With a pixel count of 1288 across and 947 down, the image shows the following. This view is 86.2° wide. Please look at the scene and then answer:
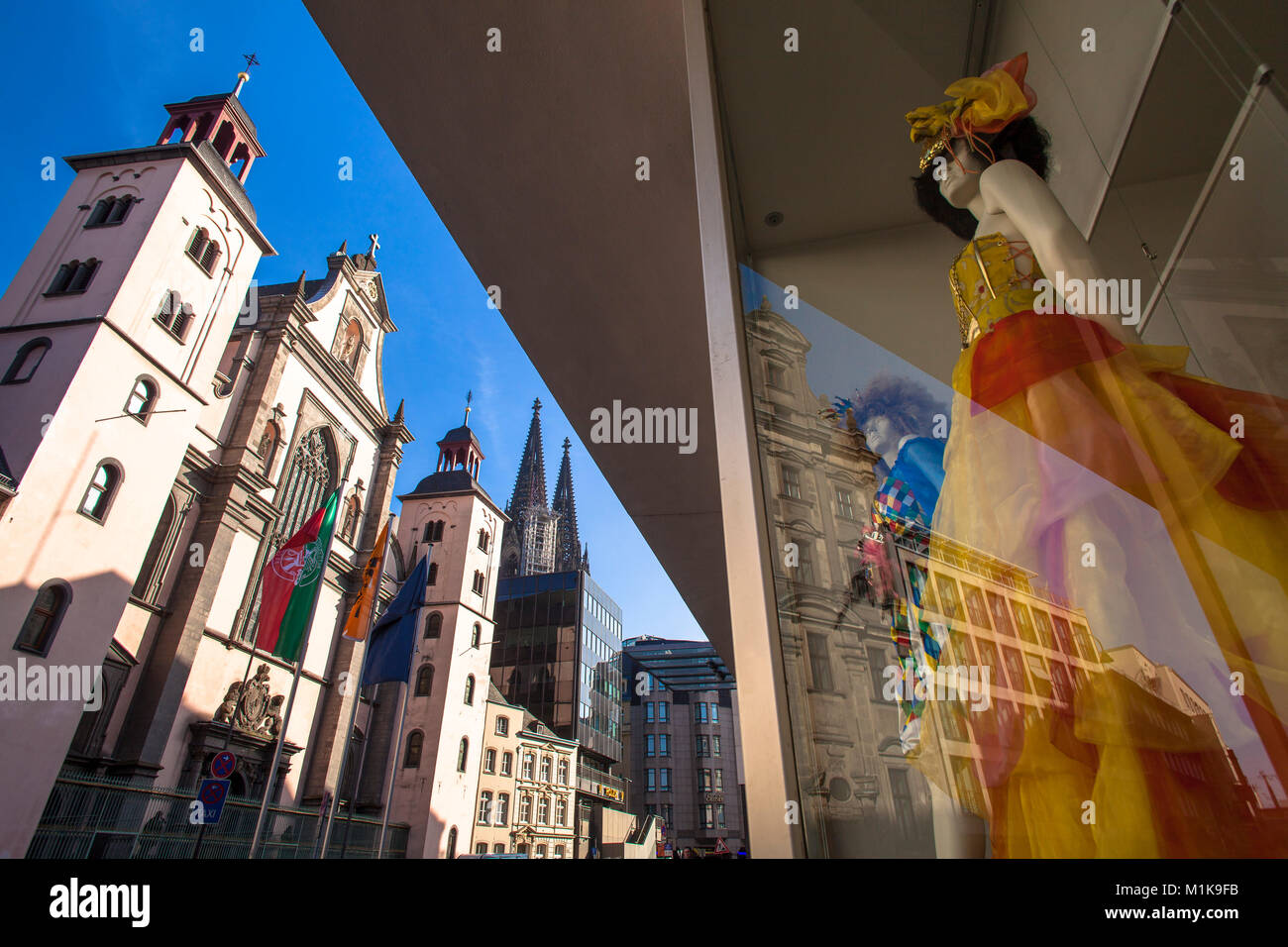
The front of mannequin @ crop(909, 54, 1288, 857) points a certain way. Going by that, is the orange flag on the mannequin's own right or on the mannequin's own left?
on the mannequin's own right

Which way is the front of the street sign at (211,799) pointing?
toward the camera

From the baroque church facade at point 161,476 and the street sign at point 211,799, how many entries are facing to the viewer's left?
0

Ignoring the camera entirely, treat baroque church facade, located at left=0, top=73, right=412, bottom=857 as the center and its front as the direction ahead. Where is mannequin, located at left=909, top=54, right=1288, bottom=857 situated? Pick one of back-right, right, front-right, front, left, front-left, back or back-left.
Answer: front-right

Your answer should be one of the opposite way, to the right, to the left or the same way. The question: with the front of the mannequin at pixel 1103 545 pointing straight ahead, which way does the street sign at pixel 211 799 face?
to the left

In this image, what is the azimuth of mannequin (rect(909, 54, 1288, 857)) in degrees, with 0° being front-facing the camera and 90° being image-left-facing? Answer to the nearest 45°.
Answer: approximately 45°

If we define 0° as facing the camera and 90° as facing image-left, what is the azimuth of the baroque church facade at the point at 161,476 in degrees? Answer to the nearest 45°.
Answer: approximately 315°

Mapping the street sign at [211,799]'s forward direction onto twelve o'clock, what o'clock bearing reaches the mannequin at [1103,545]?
The mannequin is roughly at 12 o'clock from the street sign.

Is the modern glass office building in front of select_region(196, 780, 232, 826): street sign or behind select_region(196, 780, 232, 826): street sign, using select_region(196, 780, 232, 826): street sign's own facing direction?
behind

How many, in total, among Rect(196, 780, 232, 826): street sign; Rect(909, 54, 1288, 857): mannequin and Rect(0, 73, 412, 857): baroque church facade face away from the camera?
0

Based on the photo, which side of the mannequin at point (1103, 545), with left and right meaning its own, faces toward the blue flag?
right

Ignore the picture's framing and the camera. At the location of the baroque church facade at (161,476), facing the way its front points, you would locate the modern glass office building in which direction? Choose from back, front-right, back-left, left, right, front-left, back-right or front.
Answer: left

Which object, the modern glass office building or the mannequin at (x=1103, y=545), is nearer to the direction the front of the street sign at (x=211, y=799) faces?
the mannequin

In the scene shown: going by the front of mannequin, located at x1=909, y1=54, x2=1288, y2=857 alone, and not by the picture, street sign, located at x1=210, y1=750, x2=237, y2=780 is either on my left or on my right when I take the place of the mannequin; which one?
on my right
